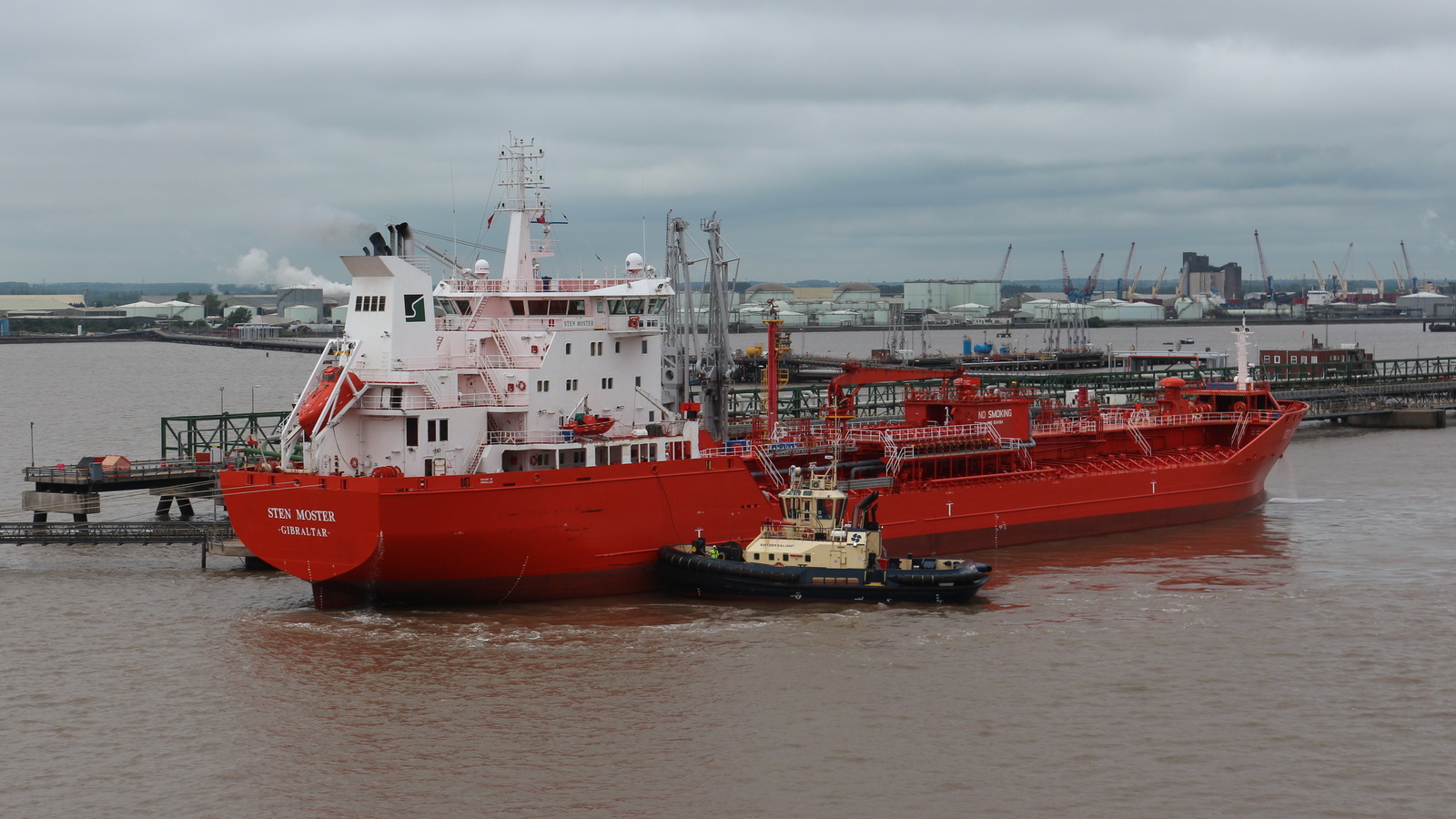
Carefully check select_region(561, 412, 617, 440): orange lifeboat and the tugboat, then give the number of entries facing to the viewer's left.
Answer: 1

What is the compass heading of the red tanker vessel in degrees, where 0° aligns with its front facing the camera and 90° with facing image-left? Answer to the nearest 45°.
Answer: approximately 225°

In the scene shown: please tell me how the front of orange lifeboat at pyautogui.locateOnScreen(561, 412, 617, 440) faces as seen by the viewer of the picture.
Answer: facing away from the viewer and to the right of the viewer

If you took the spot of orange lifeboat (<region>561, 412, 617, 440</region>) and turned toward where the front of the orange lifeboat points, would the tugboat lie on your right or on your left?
on your right

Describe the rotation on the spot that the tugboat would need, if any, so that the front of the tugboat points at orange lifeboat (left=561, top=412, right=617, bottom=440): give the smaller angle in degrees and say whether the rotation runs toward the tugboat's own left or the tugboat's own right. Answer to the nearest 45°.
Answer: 0° — it already faces it

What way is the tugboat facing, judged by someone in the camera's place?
facing to the left of the viewer
